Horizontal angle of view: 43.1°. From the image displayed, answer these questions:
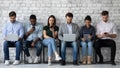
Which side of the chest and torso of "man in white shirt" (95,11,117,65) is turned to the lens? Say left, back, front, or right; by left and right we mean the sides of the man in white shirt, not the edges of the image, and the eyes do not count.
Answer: front

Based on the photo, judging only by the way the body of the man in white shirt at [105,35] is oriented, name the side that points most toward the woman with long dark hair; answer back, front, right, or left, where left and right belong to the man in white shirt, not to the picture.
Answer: right

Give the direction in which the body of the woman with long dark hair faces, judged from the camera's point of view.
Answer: toward the camera

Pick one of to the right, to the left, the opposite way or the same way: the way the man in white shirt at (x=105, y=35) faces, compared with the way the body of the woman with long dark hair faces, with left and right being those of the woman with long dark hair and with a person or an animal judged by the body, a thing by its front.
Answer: the same way

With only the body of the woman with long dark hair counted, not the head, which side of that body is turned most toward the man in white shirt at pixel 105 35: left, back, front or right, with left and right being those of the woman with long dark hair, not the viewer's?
left

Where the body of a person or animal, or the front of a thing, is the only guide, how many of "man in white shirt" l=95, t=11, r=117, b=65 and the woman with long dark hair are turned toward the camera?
2
